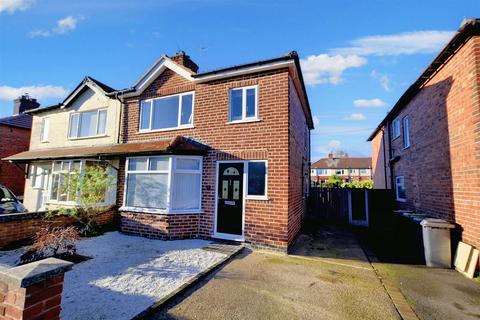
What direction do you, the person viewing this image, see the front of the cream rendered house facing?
facing the viewer and to the left of the viewer

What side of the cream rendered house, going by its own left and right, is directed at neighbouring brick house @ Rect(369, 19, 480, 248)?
left

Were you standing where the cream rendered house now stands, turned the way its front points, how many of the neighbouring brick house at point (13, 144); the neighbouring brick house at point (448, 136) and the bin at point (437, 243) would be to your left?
2

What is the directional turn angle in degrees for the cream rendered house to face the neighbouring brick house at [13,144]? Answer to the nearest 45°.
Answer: approximately 135° to its right

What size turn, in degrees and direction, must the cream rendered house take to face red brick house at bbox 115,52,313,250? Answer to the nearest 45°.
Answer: approximately 90° to its left

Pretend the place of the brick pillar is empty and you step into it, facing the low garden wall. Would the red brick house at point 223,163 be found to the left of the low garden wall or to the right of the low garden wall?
right

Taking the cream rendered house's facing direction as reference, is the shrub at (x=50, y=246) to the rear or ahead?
ahead

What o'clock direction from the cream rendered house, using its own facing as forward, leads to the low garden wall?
The low garden wall is roughly at 11 o'clock from the cream rendered house.

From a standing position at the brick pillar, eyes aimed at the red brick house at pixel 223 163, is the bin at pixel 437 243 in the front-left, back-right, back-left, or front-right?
front-right

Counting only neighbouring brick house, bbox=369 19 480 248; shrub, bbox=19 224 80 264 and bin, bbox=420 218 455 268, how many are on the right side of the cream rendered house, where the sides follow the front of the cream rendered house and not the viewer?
0

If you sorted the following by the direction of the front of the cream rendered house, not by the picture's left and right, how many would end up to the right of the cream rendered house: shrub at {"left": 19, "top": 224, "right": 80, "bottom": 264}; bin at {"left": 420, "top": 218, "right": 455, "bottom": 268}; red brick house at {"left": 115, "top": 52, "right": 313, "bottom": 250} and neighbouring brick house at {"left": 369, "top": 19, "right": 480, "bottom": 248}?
0

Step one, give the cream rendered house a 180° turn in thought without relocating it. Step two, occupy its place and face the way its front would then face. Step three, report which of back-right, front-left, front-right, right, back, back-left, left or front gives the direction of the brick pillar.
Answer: back-right

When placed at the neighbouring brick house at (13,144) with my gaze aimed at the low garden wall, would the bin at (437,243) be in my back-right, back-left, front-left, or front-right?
front-left
